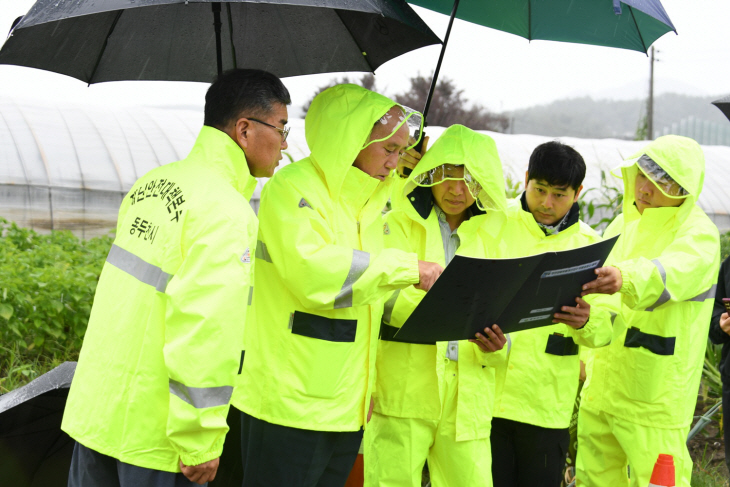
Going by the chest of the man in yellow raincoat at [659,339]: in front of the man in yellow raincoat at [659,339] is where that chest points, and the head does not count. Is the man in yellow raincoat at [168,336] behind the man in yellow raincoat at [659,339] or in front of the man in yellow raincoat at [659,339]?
in front

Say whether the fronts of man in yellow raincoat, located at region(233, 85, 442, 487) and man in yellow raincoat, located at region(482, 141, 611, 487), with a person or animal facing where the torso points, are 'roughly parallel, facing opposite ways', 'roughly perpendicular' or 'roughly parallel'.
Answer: roughly perpendicular

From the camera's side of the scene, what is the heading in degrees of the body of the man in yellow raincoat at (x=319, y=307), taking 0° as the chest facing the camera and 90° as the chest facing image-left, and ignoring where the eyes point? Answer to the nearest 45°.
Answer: approximately 270°

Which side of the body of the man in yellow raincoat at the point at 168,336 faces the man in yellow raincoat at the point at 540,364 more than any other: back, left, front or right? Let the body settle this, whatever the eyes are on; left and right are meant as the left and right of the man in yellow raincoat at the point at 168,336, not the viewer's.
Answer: front

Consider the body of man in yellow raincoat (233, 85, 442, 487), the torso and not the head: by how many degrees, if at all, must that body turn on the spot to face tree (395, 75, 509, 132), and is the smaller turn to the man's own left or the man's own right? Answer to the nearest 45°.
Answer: approximately 90° to the man's own left

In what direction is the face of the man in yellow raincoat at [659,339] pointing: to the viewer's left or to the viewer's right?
to the viewer's left

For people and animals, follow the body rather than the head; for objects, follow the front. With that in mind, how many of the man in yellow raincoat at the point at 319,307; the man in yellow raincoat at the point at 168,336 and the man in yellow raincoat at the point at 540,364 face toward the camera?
1

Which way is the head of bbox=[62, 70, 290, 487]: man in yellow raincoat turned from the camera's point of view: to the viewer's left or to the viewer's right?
to the viewer's right

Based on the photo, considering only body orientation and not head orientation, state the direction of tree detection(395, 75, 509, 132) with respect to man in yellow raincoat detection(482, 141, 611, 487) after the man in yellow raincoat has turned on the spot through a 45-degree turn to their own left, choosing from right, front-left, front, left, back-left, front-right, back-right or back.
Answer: back-left

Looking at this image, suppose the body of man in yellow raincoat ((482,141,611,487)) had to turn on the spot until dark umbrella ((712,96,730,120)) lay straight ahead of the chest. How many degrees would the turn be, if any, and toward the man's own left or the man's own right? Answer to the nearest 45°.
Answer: approximately 135° to the man's own left

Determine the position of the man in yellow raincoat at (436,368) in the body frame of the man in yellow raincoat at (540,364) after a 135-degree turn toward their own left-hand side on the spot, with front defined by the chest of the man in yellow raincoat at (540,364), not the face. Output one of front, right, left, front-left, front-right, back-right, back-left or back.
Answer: back

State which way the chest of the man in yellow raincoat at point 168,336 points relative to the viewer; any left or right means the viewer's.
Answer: facing away from the viewer and to the right of the viewer

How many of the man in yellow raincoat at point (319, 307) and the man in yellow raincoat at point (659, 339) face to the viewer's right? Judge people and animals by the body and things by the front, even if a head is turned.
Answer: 1

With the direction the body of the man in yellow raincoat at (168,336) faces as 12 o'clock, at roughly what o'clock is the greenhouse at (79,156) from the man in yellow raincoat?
The greenhouse is roughly at 10 o'clock from the man in yellow raincoat.

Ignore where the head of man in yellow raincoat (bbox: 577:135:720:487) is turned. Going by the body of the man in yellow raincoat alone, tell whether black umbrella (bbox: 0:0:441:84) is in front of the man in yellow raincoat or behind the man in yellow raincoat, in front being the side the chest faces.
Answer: in front

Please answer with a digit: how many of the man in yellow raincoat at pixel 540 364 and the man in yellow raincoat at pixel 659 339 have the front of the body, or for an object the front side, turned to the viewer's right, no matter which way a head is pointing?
0
